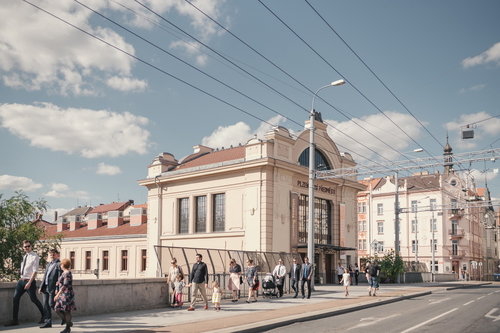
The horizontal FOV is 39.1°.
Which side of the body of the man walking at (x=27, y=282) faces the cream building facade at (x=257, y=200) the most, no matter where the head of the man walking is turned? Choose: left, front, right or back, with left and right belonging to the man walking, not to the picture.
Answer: back

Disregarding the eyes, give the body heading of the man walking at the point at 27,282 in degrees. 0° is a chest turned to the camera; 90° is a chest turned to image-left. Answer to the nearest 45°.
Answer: approximately 45°

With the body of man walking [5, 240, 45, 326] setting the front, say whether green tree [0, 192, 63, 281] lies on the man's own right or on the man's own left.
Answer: on the man's own right

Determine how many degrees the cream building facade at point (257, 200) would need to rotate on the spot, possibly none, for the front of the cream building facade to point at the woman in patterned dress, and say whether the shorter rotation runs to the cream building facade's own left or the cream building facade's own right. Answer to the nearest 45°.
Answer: approximately 45° to the cream building facade's own right

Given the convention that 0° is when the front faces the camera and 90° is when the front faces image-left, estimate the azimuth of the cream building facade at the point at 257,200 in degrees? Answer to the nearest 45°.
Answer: approximately 315°

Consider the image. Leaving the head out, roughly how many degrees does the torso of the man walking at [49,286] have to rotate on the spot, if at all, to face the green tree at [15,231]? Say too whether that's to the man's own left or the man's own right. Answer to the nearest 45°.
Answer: approximately 135° to the man's own right

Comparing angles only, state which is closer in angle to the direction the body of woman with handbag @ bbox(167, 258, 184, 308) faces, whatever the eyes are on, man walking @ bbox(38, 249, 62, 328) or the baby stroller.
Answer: the man walking
